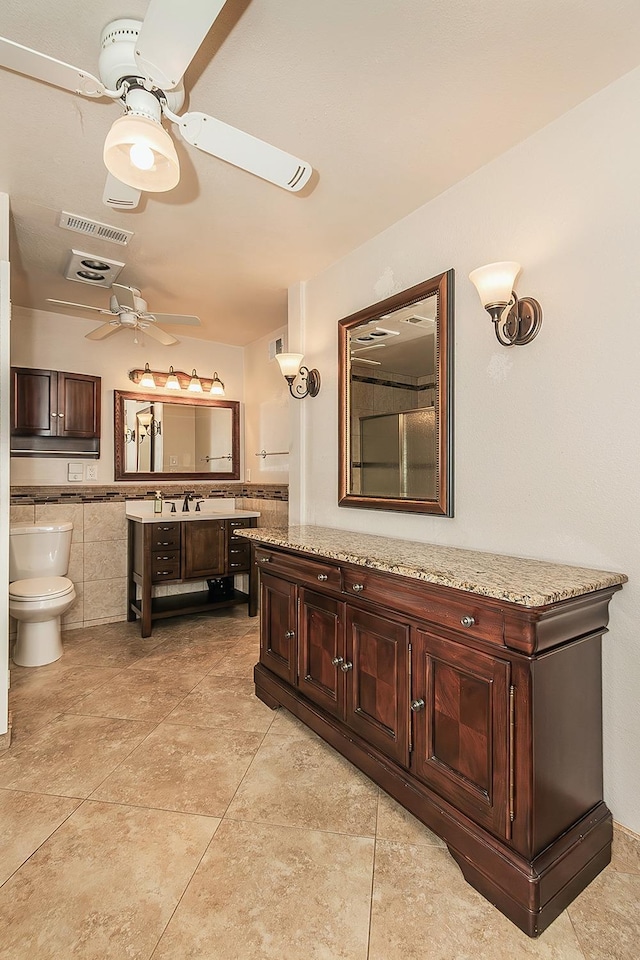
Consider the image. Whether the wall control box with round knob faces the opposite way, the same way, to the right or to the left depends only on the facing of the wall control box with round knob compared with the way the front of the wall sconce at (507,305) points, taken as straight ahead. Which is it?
to the left

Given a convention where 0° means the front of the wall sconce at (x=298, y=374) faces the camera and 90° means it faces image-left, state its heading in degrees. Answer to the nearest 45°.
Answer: approximately 45°

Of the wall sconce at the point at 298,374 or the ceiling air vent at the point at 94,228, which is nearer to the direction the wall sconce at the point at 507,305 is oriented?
the ceiling air vent

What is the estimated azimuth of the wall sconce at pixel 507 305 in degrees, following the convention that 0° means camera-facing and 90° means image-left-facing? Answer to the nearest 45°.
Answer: approximately 45°

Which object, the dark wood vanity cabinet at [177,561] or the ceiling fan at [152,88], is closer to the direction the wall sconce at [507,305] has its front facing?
the ceiling fan

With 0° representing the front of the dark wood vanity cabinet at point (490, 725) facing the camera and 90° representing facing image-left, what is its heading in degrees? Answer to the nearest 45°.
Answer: approximately 45°
